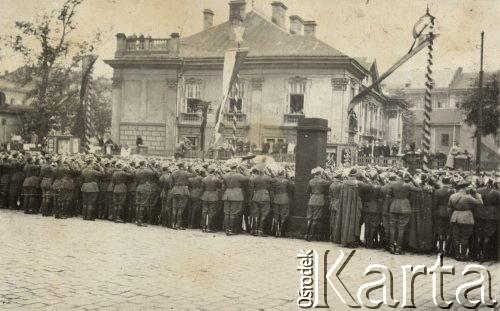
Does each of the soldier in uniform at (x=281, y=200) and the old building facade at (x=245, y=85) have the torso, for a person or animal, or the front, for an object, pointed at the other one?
yes

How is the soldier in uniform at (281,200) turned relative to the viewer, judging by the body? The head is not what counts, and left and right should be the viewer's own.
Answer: facing away from the viewer

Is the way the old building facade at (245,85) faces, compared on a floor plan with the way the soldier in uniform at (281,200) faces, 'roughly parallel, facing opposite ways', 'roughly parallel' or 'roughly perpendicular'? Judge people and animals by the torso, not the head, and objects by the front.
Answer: roughly parallel, facing opposite ways

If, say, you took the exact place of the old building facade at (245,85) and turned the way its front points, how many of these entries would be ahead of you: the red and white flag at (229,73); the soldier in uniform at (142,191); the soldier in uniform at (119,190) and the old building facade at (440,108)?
3

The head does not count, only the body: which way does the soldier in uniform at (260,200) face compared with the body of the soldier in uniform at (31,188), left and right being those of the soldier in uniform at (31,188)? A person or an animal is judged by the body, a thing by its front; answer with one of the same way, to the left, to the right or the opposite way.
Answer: the same way

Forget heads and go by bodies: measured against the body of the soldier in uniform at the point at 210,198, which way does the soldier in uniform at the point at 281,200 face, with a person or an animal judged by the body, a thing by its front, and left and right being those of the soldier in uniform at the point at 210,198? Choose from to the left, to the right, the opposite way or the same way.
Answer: the same way

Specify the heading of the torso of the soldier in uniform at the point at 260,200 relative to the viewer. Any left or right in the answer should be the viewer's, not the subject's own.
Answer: facing away from the viewer

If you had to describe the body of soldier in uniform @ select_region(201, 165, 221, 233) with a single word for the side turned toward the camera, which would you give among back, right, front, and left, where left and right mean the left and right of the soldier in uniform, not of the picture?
back

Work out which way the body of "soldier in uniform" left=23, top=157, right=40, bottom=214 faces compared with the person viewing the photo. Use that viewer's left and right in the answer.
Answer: facing away from the viewer

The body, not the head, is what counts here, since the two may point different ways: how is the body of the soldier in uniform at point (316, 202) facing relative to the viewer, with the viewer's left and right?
facing away from the viewer

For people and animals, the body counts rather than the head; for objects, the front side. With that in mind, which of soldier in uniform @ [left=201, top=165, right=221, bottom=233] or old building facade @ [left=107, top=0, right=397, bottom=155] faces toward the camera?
the old building facade

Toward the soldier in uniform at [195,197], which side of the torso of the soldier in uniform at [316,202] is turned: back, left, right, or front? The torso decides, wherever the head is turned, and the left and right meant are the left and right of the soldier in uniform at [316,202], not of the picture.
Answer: left

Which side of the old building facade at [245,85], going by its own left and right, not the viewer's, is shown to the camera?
front

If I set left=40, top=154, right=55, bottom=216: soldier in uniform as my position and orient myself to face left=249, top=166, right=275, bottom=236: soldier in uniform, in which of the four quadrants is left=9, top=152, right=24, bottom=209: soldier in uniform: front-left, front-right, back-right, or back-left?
back-left

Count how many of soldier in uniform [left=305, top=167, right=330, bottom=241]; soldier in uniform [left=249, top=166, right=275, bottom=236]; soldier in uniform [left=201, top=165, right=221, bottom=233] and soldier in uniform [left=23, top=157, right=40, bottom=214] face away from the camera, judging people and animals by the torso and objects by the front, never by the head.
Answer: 4

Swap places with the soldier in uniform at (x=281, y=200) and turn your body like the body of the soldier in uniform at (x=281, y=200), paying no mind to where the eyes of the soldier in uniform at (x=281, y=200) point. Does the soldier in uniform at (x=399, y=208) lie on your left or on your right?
on your right

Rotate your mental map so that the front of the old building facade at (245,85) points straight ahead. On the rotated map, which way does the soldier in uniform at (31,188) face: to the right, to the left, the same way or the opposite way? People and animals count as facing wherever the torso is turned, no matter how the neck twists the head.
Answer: the opposite way

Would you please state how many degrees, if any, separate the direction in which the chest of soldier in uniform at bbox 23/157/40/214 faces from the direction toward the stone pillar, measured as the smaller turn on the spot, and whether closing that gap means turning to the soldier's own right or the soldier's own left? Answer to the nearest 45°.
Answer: approximately 135° to the soldier's own right

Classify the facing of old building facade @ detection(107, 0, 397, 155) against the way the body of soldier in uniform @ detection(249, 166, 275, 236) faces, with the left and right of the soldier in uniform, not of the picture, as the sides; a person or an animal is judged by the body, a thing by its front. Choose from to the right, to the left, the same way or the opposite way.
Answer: the opposite way

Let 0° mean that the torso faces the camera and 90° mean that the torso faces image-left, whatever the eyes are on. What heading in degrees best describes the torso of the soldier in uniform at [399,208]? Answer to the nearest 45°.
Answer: approximately 180°
